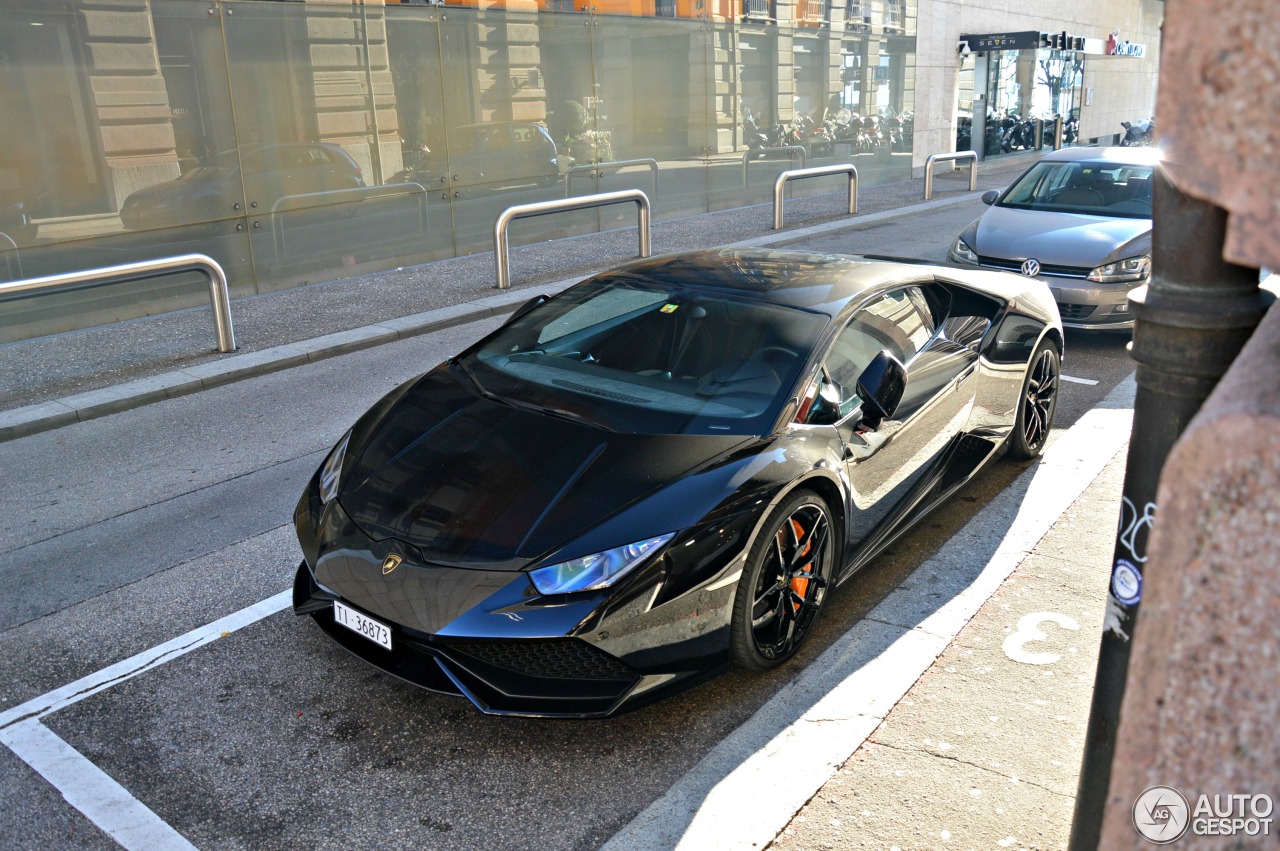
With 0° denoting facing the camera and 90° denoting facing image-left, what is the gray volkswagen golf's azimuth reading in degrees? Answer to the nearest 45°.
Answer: approximately 45°

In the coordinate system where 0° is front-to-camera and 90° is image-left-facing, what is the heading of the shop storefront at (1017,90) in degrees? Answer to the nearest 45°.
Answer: approximately 315°

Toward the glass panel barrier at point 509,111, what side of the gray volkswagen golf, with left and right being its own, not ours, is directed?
right

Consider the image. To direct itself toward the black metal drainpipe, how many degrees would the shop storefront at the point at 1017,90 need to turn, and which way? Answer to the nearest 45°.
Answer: approximately 45° to its right

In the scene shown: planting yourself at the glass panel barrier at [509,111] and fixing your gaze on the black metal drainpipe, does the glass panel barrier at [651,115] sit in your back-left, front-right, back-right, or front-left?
back-left

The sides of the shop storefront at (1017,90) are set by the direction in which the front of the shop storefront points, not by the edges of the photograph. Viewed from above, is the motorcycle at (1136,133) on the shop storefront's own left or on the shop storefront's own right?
on the shop storefront's own left

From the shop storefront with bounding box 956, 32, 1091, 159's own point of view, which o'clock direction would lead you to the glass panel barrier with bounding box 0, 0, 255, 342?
The glass panel barrier is roughly at 2 o'clock from the shop storefront.

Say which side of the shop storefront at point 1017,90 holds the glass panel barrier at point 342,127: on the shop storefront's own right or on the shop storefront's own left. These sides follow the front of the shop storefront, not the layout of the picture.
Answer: on the shop storefront's own right

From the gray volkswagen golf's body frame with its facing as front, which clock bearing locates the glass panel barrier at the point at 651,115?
The glass panel barrier is roughly at 3 o'clock from the gray volkswagen golf.
